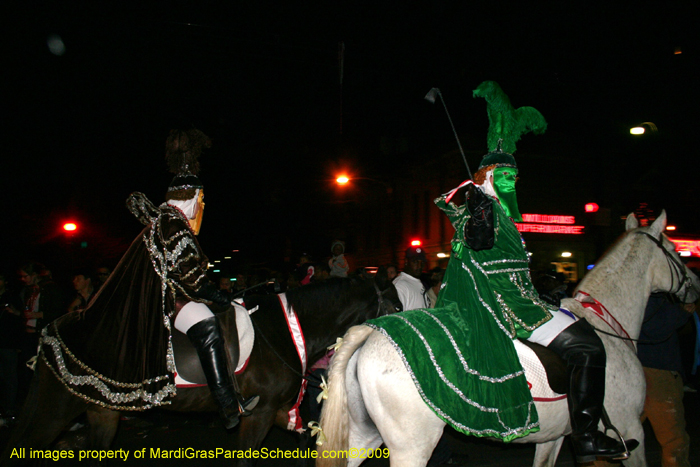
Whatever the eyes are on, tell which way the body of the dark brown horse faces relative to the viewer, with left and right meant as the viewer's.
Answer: facing to the right of the viewer

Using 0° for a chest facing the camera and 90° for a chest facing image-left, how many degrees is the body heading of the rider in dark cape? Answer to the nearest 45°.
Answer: approximately 270°

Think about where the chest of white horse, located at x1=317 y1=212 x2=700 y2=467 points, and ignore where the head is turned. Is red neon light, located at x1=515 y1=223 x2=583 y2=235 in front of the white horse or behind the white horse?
in front

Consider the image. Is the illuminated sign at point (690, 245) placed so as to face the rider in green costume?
yes

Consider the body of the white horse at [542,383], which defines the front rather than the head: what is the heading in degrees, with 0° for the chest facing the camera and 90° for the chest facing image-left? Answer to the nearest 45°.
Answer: approximately 225°

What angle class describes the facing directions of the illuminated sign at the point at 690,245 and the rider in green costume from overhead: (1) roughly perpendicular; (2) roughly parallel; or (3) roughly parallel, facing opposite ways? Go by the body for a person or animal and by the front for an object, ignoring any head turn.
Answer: roughly perpendicular

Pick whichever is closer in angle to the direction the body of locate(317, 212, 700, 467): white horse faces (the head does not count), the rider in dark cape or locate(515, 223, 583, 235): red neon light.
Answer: the red neon light

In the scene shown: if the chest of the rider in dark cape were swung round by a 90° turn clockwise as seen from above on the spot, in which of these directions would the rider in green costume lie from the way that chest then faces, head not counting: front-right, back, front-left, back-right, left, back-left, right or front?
front-left

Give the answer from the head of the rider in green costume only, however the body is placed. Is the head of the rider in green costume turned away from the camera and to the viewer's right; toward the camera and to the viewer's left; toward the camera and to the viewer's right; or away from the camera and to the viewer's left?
toward the camera and to the viewer's right

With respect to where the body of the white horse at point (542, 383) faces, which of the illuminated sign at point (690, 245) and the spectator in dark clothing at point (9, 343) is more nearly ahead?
the illuminated sign

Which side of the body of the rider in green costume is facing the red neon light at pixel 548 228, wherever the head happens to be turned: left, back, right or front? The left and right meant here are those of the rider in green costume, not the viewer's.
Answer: left

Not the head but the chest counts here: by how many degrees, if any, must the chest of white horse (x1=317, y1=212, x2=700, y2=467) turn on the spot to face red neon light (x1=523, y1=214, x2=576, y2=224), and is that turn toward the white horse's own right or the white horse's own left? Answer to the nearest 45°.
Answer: approximately 45° to the white horse's own left

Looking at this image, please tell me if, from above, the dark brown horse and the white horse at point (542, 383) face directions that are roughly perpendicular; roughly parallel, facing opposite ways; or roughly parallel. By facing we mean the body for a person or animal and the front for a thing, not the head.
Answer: roughly parallel

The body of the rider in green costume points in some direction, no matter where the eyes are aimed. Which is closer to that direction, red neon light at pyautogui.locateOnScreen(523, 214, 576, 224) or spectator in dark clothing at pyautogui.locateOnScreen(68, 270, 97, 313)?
the red neon light

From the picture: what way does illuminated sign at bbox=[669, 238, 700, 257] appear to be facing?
toward the camera

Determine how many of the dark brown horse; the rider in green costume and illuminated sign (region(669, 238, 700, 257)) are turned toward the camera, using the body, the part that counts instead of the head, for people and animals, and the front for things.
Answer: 1

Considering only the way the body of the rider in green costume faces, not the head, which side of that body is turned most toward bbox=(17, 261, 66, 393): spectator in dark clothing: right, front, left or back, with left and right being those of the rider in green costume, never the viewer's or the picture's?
back

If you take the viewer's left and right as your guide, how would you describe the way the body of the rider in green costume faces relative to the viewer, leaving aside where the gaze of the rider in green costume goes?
facing to the right of the viewer
